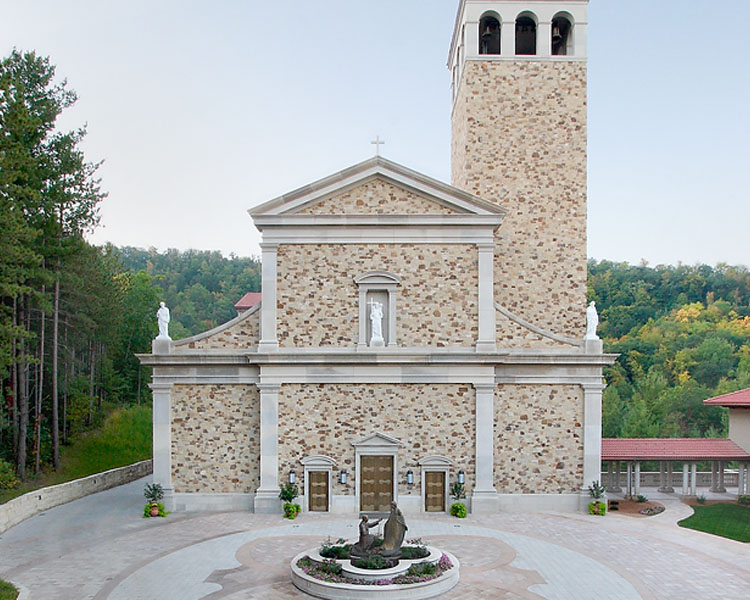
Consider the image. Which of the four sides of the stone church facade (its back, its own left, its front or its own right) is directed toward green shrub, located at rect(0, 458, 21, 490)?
right

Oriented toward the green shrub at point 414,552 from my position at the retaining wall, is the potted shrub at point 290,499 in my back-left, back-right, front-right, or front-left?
front-left

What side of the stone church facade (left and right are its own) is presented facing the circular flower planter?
front

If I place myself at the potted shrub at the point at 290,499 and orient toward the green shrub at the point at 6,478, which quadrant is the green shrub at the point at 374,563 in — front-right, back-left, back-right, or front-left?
back-left

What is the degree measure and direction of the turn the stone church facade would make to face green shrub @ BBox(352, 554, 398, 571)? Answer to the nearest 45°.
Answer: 0° — it already faces it

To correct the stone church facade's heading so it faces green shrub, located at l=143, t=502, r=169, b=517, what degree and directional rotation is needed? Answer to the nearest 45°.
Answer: approximately 90° to its right

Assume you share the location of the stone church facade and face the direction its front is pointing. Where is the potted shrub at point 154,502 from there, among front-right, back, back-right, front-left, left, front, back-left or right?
right

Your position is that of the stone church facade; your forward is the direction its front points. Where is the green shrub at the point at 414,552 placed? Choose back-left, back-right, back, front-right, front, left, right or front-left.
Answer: front

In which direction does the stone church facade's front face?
toward the camera

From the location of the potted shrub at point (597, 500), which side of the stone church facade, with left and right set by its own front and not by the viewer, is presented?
left

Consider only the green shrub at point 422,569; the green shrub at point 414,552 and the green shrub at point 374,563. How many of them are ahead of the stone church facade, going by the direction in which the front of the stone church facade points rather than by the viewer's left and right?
3

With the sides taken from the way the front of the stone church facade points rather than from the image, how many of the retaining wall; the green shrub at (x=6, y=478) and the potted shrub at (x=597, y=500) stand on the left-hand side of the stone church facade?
1

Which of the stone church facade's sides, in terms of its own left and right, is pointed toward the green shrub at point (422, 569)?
front
